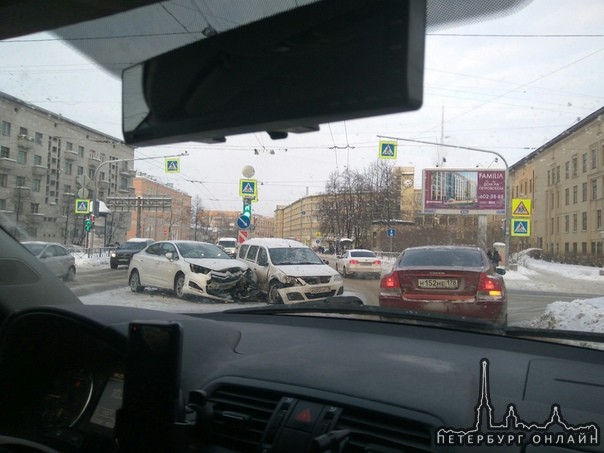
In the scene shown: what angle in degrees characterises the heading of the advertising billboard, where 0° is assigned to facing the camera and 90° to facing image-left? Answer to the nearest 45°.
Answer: approximately 0°

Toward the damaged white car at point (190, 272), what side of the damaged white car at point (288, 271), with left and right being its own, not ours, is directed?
right

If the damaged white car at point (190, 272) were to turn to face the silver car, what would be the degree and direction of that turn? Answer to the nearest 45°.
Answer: approximately 180°

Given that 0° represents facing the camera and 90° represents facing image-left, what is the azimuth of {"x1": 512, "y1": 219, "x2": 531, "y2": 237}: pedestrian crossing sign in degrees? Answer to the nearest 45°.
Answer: approximately 0°

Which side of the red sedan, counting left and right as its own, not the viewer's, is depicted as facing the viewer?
back
